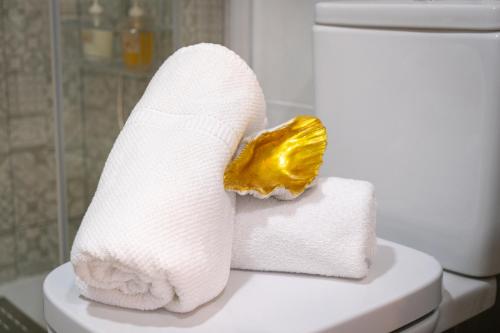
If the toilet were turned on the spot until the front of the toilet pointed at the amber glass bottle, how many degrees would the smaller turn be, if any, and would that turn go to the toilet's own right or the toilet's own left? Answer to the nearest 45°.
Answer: approximately 90° to the toilet's own right

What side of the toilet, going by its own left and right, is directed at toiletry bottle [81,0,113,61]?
right

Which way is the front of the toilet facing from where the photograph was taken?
facing the viewer and to the left of the viewer
